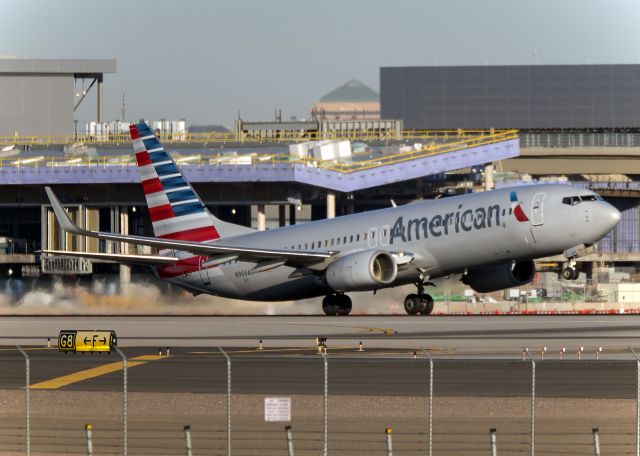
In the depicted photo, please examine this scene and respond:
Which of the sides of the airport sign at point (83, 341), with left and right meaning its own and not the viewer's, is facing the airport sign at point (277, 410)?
front

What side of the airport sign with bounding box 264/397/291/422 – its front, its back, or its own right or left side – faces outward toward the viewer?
front

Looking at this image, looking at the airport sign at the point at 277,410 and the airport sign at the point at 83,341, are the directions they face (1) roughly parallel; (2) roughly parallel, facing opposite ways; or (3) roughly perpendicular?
roughly parallel

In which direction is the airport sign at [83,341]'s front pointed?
toward the camera

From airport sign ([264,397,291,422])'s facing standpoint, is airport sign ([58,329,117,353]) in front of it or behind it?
behind

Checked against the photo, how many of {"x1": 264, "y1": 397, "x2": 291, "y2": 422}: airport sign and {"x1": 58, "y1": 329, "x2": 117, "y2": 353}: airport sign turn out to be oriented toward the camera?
2
